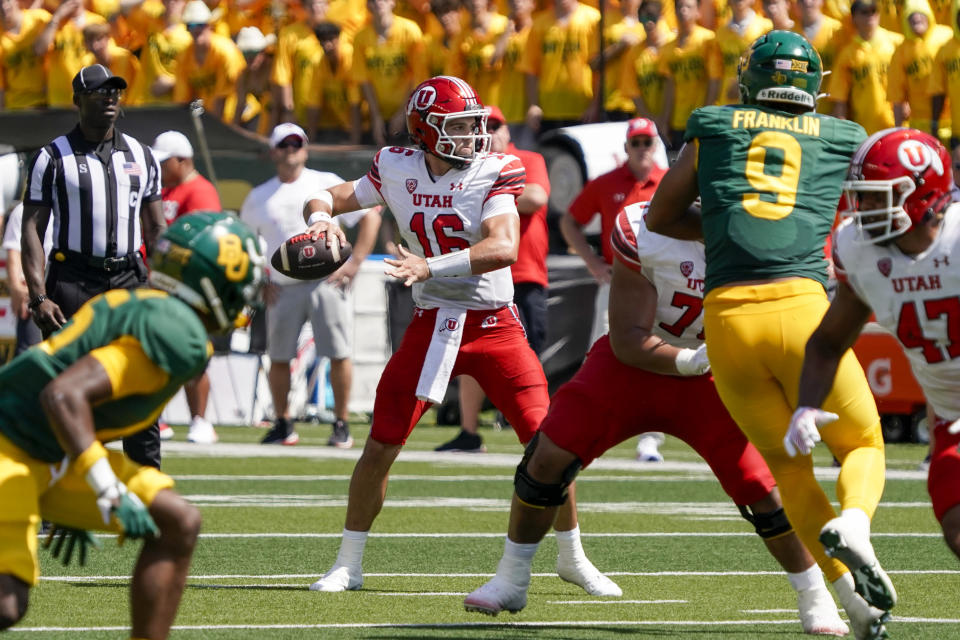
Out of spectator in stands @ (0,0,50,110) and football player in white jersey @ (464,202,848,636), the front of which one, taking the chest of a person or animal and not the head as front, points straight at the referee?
the spectator in stands

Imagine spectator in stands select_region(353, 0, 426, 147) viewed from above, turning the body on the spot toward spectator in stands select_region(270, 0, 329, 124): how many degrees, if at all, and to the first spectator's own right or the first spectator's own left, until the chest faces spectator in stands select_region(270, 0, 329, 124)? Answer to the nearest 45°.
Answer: approximately 135° to the first spectator's own right

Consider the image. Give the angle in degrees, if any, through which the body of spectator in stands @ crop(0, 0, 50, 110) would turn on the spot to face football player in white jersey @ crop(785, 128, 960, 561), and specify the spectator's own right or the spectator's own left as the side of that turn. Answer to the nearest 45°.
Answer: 0° — they already face them

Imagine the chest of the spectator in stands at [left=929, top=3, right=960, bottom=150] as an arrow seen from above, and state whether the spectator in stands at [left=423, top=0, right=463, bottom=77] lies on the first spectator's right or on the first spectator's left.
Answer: on the first spectator's right

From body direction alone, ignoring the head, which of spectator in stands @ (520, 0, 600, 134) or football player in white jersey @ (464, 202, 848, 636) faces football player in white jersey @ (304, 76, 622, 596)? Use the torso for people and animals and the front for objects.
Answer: the spectator in stands

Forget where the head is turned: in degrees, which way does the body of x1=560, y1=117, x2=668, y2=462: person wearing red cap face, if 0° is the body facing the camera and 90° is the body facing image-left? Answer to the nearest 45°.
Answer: approximately 0°

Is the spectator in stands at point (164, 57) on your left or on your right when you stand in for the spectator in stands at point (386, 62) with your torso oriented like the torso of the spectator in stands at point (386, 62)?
on your right

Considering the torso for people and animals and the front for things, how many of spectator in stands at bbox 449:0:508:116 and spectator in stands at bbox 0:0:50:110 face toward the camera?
2

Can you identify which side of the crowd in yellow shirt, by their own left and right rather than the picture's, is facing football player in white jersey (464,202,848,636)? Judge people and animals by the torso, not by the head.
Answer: front

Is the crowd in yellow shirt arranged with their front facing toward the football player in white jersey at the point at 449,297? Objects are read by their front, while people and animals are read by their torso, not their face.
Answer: yes

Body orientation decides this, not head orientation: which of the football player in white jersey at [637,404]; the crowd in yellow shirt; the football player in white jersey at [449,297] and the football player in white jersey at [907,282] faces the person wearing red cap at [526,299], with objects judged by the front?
the crowd in yellow shirt

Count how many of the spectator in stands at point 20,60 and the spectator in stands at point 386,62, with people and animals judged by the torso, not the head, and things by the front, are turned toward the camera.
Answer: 2

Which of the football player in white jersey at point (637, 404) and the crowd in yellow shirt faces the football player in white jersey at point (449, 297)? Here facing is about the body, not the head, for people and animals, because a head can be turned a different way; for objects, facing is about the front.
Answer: the crowd in yellow shirt
